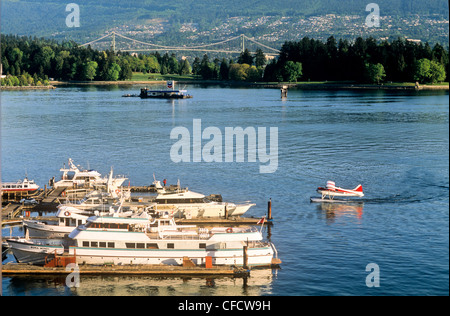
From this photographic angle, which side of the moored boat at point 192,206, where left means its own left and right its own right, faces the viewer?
right

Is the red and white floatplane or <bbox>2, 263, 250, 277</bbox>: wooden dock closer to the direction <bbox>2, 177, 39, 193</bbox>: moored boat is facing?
the red and white floatplane

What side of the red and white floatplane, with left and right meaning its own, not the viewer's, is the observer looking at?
left

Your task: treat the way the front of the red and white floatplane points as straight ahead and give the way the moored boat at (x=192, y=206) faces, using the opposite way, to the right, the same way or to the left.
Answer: the opposite way

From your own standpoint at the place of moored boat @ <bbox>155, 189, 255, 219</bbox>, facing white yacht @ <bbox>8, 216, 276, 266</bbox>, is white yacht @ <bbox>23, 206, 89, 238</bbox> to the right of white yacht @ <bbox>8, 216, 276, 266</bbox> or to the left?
right

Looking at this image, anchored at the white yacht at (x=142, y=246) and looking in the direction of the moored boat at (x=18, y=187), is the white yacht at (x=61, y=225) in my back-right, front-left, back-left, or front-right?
front-left

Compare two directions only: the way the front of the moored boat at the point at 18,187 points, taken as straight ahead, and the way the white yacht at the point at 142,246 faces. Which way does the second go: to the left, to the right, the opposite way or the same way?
the opposite way

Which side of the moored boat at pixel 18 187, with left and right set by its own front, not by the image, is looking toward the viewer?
right

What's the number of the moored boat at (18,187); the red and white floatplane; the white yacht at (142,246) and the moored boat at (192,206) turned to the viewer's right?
2

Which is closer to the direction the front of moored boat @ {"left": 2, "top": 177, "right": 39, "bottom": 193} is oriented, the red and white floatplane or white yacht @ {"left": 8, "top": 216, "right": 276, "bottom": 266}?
the red and white floatplane
